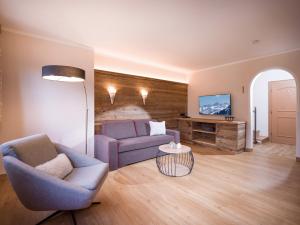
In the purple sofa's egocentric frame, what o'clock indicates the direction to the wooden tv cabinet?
The wooden tv cabinet is roughly at 10 o'clock from the purple sofa.

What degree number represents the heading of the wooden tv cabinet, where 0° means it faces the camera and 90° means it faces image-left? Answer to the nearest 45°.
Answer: approximately 45°

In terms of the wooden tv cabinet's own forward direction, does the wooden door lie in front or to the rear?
to the rear

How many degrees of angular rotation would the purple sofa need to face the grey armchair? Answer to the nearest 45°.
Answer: approximately 45° to its right
